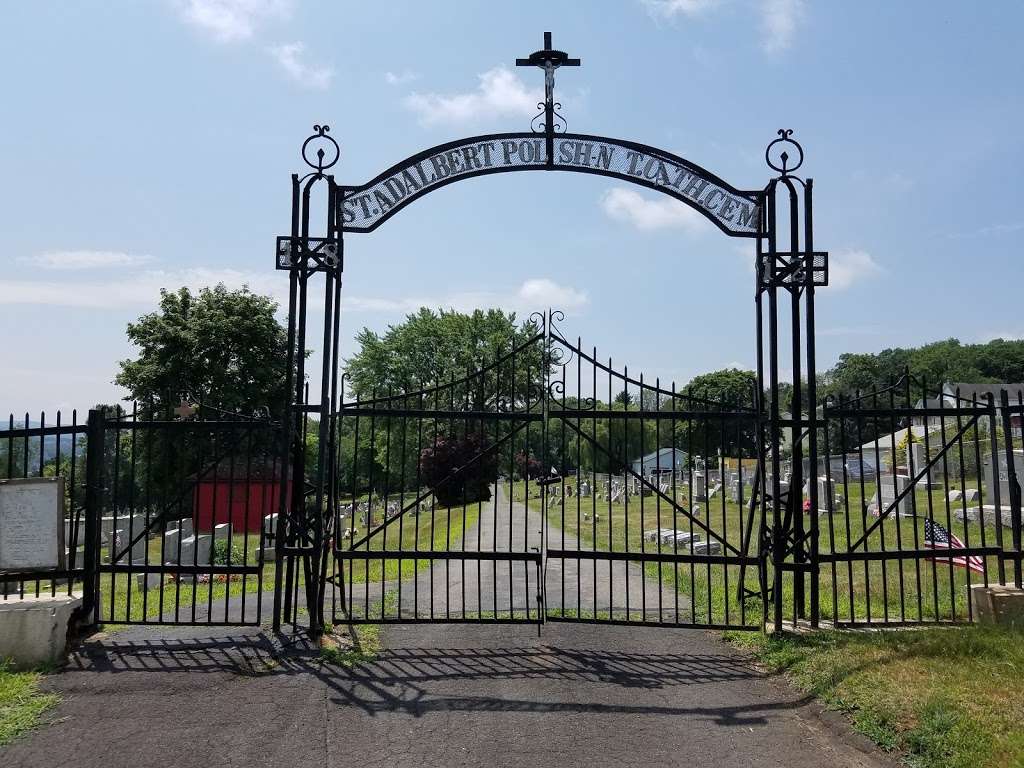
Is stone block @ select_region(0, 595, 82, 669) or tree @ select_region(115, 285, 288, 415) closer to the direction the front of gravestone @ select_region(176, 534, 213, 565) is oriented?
the stone block

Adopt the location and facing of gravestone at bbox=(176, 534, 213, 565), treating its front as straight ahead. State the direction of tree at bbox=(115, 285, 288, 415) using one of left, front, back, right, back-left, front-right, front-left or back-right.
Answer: back

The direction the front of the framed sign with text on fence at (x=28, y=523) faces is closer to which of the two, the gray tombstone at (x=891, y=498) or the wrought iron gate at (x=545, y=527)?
the wrought iron gate

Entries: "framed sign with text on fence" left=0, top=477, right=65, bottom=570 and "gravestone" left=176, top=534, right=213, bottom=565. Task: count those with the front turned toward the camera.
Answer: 2

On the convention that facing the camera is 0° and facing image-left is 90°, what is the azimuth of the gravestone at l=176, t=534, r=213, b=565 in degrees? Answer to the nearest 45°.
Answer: approximately 0°

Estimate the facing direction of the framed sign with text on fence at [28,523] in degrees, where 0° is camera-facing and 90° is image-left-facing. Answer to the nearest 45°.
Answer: approximately 0°

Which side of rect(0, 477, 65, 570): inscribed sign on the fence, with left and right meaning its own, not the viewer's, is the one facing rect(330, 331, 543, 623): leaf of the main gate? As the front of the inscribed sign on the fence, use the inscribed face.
left

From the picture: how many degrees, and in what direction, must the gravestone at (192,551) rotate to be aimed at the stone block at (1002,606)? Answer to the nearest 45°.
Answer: approximately 45° to its left

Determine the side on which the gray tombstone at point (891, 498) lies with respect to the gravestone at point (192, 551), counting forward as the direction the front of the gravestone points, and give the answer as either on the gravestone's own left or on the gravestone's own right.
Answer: on the gravestone's own left

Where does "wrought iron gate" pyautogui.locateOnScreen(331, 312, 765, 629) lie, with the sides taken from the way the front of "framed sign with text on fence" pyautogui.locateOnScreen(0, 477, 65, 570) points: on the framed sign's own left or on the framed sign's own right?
on the framed sign's own left
